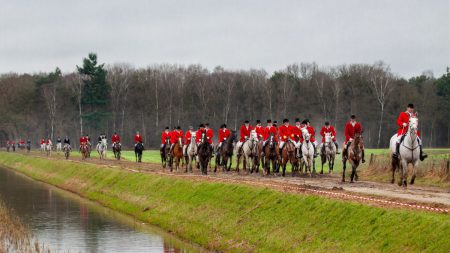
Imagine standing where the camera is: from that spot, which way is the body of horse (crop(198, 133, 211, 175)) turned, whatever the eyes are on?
toward the camera

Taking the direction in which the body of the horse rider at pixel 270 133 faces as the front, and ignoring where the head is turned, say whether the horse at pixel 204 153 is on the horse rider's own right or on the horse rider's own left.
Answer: on the horse rider's own right

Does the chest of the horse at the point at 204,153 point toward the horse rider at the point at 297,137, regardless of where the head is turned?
no

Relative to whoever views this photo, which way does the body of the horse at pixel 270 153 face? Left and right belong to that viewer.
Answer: facing the viewer

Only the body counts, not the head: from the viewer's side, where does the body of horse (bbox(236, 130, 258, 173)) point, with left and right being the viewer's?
facing the viewer and to the right of the viewer

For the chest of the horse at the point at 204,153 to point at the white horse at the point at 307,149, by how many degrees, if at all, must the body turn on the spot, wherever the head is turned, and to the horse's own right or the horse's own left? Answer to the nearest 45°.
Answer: approximately 45° to the horse's own left

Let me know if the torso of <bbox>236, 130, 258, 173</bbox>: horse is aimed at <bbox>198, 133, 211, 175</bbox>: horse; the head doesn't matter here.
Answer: no

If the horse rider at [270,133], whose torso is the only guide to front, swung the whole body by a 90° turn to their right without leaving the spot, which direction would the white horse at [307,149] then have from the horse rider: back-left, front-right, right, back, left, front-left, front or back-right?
back-left

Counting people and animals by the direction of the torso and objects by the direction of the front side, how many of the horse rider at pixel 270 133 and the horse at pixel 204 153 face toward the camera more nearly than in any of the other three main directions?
2

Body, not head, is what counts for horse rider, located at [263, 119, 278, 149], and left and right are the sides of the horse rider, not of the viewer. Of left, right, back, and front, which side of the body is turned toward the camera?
front

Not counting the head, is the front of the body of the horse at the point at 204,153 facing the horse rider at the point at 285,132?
no

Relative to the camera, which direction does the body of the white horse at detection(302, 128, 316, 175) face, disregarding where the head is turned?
toward the camera

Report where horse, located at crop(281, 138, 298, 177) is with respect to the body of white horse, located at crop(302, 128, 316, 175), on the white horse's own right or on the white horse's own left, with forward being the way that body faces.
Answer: on the white horse's own right
